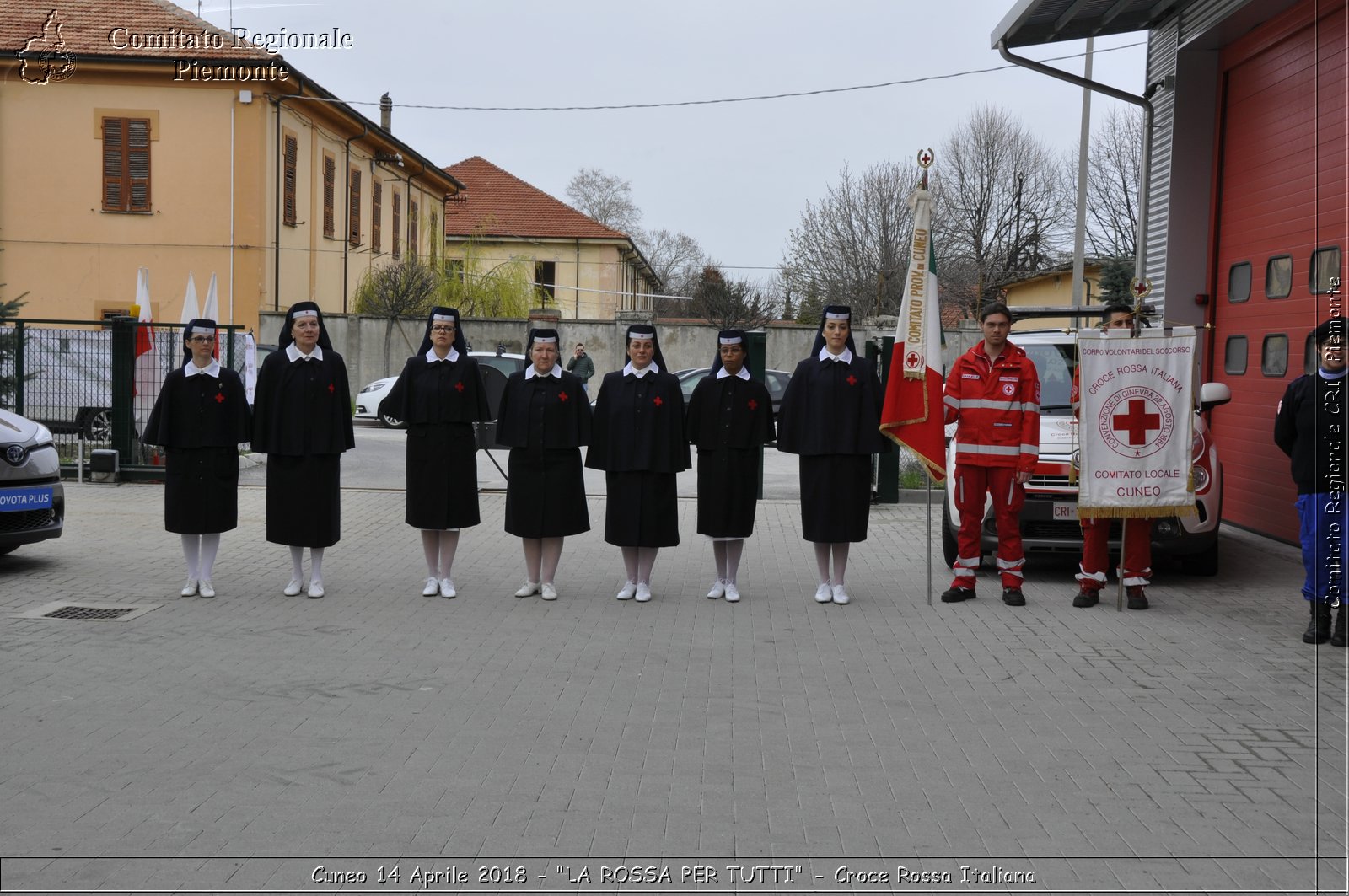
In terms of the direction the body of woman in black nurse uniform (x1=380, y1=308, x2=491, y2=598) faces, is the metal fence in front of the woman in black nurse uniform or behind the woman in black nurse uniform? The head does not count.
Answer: behind

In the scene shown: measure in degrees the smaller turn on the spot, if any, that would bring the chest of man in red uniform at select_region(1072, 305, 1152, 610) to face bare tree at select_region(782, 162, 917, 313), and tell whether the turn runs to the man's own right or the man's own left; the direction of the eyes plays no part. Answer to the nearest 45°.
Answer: approximately 180°

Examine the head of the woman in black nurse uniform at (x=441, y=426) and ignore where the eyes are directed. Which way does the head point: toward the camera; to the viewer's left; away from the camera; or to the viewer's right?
toward the camera

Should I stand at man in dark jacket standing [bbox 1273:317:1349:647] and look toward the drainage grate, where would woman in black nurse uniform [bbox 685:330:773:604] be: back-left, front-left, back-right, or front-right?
front-right

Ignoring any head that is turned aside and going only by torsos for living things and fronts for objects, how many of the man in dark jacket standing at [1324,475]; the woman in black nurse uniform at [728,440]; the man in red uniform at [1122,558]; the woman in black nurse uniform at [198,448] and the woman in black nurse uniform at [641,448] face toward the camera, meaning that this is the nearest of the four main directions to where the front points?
5

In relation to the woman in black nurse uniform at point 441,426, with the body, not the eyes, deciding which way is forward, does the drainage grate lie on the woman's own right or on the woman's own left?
on the woman's own right

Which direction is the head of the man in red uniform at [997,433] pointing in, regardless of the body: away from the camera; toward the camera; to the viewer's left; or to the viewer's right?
toward the camera

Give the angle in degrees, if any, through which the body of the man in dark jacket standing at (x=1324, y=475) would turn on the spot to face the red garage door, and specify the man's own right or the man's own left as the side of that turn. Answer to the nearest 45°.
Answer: approximately 180°

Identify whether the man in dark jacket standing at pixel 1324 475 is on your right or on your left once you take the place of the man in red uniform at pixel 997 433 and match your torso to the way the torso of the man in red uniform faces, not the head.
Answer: on your left

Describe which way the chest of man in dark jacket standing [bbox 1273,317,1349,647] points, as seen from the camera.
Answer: toward the camera

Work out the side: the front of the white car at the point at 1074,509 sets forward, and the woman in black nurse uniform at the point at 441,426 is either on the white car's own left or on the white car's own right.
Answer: on the white car's own right

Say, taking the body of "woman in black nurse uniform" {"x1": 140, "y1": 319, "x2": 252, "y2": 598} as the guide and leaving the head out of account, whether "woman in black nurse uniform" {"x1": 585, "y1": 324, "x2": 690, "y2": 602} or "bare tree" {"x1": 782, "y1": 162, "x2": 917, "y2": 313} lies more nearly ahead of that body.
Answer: the woman in black nurse uniform

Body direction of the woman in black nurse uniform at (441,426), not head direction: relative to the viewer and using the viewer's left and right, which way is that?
facing the viewer

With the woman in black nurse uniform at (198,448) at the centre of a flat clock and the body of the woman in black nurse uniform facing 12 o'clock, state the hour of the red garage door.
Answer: The red garage door is roughly at 9 o'clock from the woman in black nurse uniform.

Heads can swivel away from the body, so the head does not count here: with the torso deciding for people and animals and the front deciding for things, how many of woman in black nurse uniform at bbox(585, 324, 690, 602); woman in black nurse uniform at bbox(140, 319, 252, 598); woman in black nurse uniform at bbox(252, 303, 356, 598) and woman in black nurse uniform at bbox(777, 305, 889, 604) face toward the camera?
4

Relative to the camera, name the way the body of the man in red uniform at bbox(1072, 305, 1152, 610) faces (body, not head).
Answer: toward the camera

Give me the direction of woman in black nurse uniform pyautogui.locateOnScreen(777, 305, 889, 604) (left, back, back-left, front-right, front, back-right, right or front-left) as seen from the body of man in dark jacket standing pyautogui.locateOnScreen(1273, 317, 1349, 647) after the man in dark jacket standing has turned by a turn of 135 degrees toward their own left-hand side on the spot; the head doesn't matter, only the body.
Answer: back-left

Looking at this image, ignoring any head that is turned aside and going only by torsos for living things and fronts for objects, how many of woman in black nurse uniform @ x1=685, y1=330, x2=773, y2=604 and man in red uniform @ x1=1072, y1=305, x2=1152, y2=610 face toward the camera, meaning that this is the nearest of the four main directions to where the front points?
2

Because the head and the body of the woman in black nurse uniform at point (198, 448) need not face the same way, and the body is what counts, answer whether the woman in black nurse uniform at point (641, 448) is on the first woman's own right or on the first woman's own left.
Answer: on the first woman's own left
